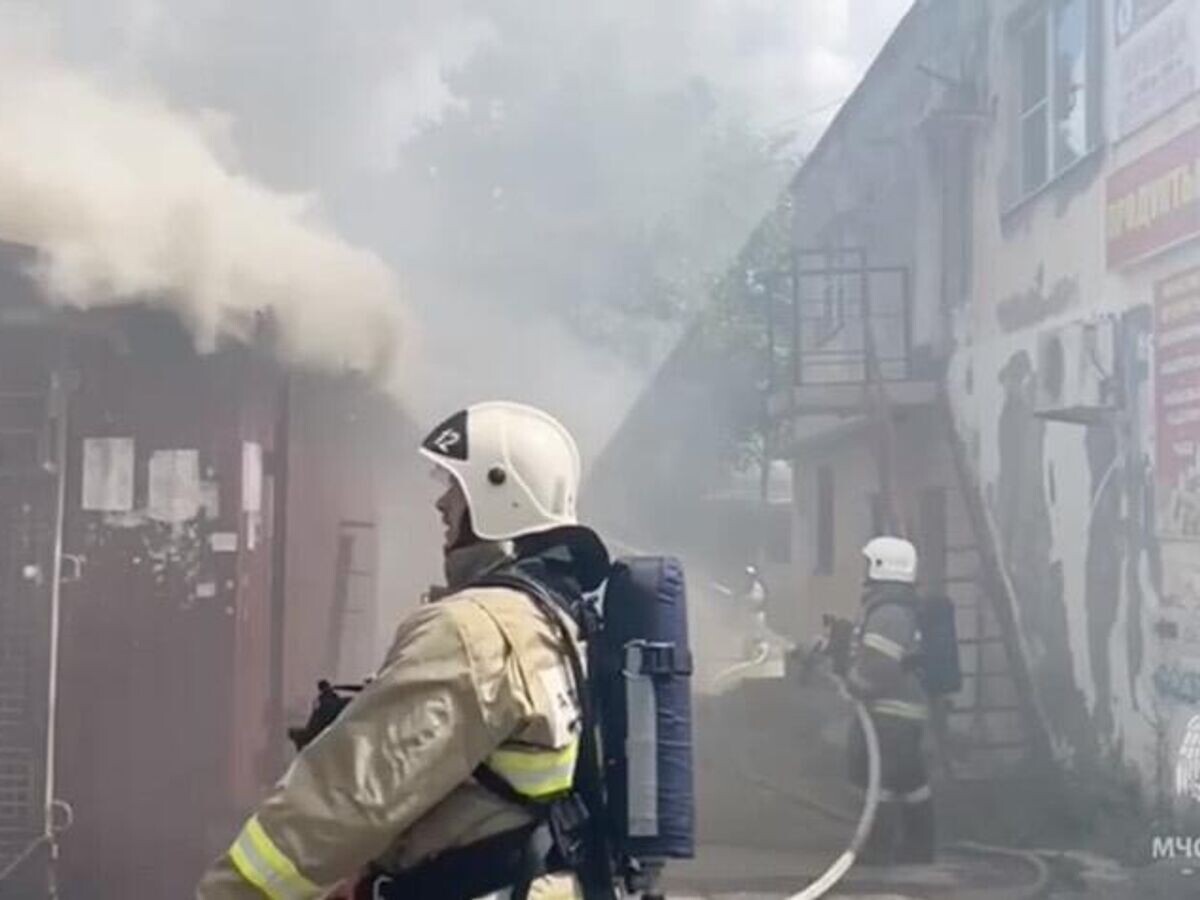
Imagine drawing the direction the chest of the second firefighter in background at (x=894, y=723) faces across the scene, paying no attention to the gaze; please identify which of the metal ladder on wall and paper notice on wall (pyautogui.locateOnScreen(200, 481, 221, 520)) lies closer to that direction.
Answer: the paper notice on wall

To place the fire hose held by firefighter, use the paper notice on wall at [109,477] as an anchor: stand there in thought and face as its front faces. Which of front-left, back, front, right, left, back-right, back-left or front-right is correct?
left

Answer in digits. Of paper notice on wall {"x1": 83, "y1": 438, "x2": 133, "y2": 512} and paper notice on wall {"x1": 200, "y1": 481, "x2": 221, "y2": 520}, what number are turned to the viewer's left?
0

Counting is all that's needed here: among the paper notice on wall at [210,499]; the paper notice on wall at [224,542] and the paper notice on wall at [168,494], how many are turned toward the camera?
3

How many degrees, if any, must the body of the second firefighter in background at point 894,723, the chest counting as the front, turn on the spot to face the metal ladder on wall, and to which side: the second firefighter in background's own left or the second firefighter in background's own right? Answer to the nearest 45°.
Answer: approximately 135° to the second firefighter in background's own right

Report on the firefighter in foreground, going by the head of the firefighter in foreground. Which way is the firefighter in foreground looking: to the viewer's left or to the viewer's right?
to the viewer's left

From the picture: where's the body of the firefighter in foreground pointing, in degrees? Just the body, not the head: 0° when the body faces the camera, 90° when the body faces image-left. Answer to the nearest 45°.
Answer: approximately 90°

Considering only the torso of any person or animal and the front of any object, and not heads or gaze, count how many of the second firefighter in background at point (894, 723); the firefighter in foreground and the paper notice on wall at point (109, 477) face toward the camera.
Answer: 1

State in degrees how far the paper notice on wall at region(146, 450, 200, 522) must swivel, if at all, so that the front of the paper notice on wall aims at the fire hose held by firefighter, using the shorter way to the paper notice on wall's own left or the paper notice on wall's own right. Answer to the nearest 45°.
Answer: approximately 90° to the paper notice on wall's own left

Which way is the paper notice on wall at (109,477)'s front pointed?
toward the camera

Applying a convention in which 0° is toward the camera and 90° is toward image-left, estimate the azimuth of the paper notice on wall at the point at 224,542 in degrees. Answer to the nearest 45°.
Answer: approximately 0°

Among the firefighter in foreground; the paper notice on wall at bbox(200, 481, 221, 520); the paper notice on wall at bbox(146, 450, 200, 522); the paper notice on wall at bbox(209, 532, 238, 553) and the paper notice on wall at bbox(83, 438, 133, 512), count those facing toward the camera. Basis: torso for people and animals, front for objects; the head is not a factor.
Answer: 4
